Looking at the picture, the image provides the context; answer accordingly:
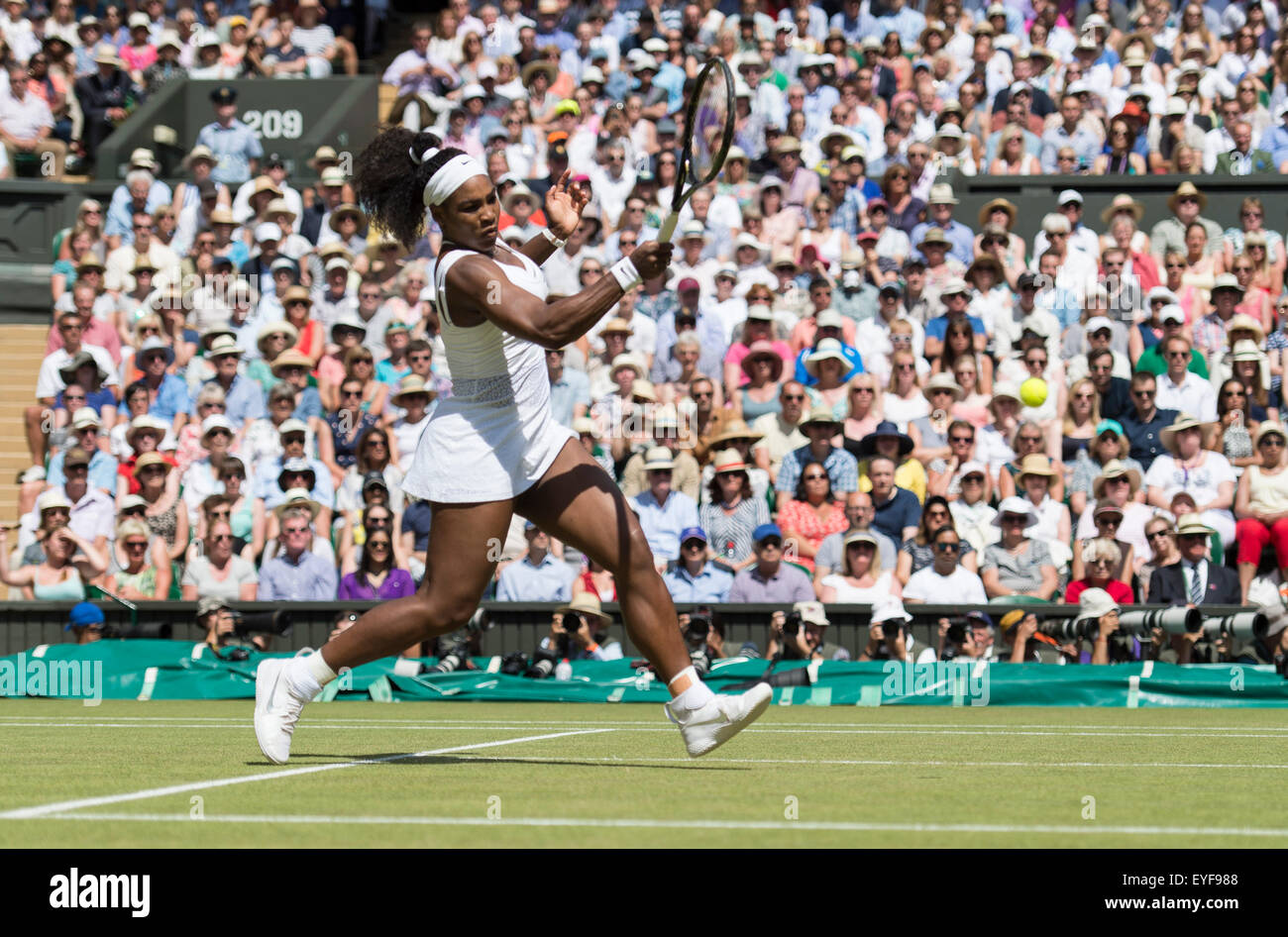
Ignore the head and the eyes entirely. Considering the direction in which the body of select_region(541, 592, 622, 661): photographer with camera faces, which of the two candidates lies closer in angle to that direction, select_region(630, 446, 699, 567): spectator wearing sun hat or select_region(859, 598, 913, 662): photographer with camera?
the photographer with camera

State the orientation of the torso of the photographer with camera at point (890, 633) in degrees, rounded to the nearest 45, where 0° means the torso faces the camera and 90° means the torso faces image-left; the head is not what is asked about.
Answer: approximately 0°

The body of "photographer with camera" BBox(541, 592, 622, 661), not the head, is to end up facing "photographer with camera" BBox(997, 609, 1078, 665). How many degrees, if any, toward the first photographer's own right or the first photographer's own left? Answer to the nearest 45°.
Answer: approximately 90° to the first photographer's own left

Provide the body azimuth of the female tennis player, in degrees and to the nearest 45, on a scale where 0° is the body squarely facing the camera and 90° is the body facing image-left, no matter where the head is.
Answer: approximately 270°
